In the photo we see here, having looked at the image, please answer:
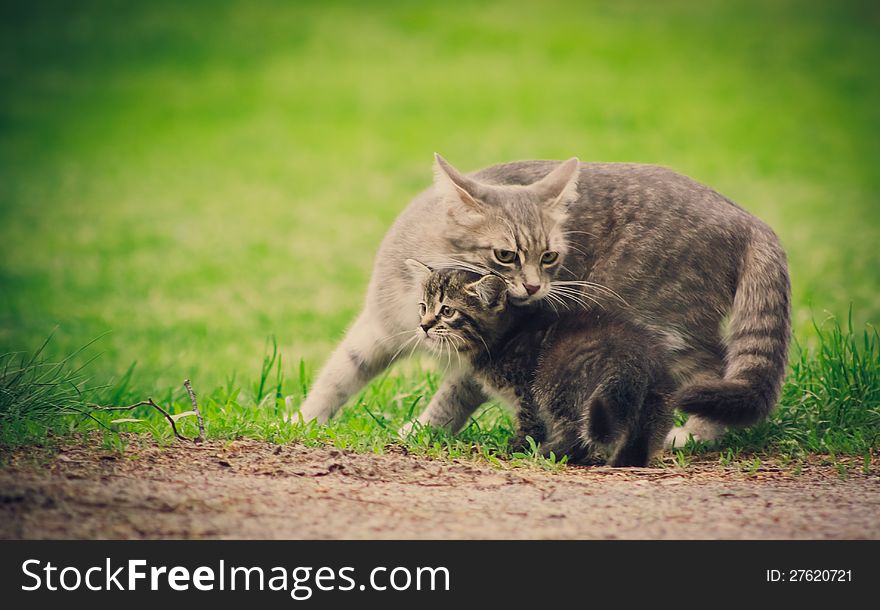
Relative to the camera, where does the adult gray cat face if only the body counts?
to the viewer's left
